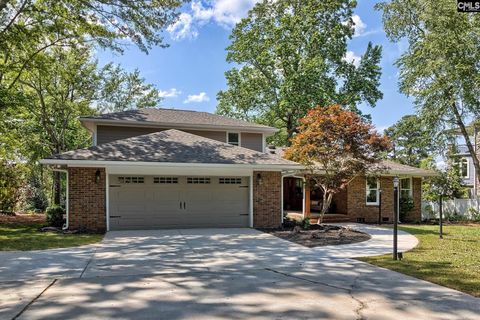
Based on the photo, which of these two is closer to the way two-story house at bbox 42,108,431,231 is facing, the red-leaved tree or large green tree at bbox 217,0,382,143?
the red-leaved tree

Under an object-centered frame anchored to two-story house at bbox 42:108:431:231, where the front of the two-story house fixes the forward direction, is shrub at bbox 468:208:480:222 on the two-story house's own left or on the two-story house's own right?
on the two-story house's own left

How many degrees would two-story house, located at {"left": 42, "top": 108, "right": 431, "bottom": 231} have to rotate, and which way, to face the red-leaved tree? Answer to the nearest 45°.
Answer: approximately 90° to its left

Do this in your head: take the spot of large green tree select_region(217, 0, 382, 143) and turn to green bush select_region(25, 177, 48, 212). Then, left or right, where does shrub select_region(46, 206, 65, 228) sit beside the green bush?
left

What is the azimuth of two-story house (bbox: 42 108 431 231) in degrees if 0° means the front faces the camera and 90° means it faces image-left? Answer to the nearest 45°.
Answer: approximately 0°

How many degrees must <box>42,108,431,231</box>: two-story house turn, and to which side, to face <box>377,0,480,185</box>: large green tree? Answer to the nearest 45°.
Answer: approximately 135° to its left

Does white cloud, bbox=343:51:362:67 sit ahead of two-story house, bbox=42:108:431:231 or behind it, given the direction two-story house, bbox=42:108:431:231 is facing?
behind

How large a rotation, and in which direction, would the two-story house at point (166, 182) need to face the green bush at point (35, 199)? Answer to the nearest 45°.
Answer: approximately 135° to its right

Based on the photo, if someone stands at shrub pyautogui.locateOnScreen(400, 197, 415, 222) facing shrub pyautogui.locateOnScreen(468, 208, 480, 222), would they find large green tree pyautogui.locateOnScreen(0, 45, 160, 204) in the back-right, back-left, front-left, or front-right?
back-left
